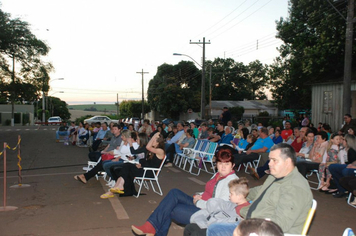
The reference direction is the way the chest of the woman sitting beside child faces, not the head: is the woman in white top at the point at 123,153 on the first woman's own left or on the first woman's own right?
on the first woman's own right

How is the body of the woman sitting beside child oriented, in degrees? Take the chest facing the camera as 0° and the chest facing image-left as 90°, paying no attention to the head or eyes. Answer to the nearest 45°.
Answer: approximately 45°

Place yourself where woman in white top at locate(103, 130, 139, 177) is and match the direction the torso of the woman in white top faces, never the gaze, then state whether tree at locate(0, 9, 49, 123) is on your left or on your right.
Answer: on your right

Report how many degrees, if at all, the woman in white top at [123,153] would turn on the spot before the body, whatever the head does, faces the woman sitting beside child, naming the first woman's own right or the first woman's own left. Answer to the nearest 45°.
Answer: approximately 90° to the first woman's own left

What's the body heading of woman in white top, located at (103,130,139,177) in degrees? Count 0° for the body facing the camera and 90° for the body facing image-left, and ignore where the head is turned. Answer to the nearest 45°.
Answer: approximately 90°

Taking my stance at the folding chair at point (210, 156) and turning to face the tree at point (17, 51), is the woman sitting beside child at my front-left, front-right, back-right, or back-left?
back-left

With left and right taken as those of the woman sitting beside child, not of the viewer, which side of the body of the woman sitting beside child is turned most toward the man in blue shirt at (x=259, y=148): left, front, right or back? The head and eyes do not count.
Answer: right

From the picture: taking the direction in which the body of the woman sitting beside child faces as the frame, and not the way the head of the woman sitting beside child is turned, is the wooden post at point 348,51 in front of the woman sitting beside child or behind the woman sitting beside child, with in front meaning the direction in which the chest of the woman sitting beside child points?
behind

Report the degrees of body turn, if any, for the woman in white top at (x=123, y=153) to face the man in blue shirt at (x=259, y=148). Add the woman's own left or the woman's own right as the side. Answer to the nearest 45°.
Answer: approximately 180°
